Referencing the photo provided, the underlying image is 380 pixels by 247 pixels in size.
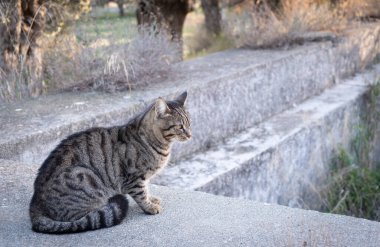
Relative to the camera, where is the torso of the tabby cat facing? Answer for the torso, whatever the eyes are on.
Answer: to the viewer's right

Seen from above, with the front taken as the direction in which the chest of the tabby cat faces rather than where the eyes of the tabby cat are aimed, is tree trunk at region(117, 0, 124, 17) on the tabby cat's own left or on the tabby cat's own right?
on the tabby cat's own left

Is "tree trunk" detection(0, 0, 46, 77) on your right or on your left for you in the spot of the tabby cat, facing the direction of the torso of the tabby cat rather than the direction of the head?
on your left

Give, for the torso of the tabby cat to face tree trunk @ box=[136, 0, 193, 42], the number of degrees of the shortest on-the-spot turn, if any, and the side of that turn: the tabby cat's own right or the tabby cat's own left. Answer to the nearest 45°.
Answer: approximately 90° to the tabby cat's own left

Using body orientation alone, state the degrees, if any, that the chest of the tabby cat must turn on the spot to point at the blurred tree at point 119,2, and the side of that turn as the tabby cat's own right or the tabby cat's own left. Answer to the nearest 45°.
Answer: approximately 90° to the tabby cat's own left
